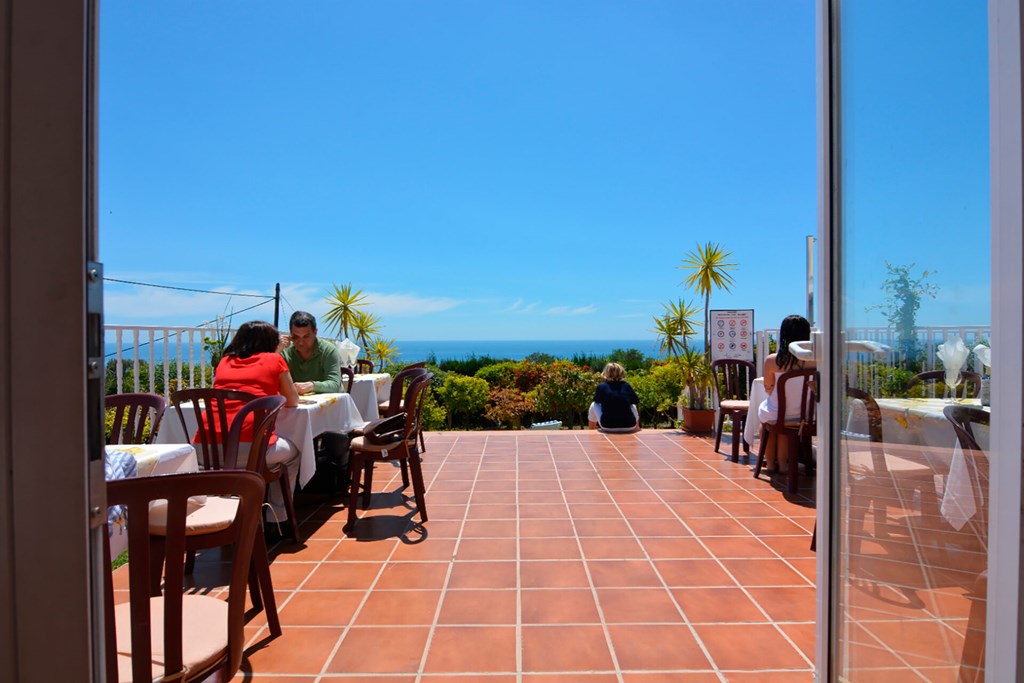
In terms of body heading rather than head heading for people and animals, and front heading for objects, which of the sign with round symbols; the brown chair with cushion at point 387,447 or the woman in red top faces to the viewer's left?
the brown chair with cushion

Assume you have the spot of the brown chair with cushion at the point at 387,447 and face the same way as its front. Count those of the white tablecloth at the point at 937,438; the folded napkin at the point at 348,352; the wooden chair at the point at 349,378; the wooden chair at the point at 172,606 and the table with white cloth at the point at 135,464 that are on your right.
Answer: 2

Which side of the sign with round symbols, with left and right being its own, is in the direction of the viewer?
front

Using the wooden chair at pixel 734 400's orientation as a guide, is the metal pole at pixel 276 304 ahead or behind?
behind

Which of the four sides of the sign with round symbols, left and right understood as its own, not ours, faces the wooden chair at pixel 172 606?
front

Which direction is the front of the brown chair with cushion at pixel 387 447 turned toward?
to the viewer's left

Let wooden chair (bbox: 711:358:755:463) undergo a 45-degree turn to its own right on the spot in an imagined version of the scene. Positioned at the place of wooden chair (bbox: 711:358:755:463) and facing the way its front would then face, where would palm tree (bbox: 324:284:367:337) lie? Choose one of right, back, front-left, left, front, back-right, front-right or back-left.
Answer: right

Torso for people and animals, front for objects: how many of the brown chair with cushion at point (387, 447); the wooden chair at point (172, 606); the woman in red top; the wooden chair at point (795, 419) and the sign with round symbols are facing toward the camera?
1

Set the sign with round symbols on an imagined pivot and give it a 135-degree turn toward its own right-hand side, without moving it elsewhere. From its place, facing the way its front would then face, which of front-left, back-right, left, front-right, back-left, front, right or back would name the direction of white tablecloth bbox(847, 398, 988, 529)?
back-left

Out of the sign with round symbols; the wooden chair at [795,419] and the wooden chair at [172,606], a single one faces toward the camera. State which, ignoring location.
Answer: the sign with round symbols

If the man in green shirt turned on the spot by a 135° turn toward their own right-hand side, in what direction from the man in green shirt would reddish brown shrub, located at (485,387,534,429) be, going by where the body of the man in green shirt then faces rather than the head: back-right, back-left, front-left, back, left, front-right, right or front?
front-right

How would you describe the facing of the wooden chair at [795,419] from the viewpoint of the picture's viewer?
facing away from the viewer and to the left of the viewer

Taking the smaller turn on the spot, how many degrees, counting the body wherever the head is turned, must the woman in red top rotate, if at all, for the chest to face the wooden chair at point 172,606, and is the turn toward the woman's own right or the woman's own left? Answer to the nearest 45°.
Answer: approximately 135° to the woman's own right

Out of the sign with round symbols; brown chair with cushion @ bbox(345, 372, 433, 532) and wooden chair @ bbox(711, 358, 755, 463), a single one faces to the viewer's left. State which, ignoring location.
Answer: brown chair with cushion @ bbox(345, 372, 433, 532)
